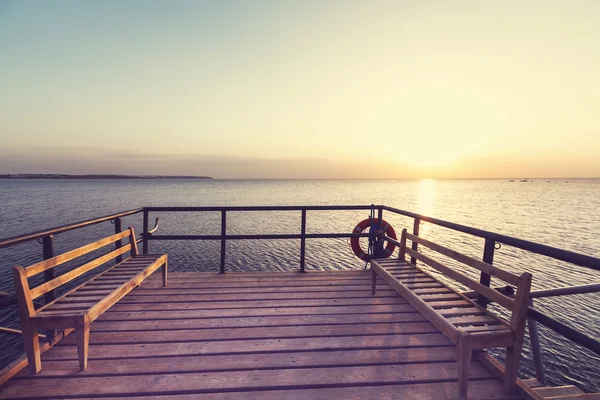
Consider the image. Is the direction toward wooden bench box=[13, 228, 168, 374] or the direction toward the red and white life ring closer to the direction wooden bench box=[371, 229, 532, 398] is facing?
the wooden bench

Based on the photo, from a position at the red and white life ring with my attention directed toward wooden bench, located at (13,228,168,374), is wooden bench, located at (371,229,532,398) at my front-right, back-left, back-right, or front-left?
front-left

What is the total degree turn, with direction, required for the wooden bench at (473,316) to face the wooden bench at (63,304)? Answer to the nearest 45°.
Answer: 0° — it already faces it

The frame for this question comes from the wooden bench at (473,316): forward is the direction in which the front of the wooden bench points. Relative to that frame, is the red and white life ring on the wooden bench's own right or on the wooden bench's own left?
on the wooden bench's own right

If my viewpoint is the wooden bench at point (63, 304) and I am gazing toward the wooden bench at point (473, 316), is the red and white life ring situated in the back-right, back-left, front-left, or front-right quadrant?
front-left

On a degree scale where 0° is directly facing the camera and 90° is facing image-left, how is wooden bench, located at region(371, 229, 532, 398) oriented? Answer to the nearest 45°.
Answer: approximately 45°
